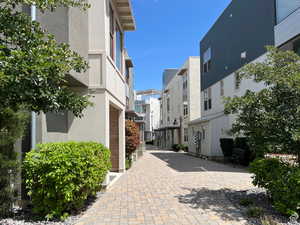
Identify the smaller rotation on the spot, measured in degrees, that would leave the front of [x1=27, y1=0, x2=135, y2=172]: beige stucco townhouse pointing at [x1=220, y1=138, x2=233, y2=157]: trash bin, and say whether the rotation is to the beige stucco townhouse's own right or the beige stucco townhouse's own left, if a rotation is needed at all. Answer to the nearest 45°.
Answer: approximately 45° to the beige stucco townhouse's own left

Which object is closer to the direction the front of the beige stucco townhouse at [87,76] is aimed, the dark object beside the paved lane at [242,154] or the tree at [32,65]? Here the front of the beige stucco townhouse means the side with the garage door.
the dark object beside the paved lane

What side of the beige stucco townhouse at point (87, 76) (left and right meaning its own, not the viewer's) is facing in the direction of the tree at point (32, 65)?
right

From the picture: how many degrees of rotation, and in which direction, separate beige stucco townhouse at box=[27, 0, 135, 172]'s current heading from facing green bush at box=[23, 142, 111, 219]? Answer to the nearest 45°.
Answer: approximately 90° to its right

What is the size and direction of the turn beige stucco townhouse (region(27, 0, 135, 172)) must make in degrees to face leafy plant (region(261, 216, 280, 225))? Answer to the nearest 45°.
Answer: approximately 45° to its right

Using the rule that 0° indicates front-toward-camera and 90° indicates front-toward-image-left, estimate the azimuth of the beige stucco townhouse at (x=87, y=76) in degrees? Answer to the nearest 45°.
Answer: approximately 270°

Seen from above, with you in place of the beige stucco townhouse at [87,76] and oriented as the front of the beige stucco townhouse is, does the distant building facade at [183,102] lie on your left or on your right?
on your left
